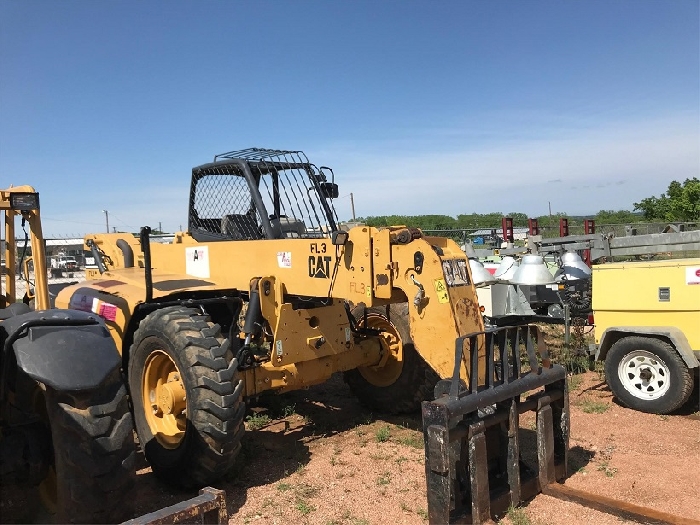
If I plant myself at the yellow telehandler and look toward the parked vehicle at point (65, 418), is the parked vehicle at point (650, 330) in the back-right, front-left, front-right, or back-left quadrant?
back-left

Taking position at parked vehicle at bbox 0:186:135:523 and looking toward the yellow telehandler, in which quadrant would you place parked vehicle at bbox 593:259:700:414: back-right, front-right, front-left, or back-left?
front-right

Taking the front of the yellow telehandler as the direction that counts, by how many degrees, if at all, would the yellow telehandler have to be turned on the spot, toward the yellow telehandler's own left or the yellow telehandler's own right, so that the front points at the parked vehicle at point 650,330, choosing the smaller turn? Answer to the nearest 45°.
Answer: approximately 45° to the yellow telehandler's own left

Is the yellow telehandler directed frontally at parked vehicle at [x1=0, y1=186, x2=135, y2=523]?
no

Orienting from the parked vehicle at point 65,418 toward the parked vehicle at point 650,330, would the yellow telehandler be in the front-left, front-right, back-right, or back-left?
front-left
